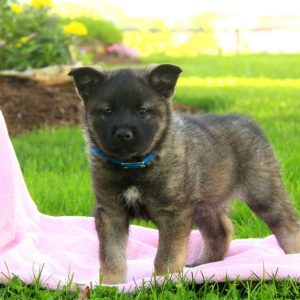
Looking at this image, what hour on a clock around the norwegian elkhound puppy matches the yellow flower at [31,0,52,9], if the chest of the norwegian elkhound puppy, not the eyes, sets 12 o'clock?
The yellow flower is roughly at 4 o'clock from the norwegian elkhound puppy.

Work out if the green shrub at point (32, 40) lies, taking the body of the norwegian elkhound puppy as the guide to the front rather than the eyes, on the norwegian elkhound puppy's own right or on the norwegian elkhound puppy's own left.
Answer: on the norwegian elkhound puppy's own right

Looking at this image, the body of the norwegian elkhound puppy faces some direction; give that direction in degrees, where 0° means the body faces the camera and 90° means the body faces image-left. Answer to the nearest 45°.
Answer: approximately 45°

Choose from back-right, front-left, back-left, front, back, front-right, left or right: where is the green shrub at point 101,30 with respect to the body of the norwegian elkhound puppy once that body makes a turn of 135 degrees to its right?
front

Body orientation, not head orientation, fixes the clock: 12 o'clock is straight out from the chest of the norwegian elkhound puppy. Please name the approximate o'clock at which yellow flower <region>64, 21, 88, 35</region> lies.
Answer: The yellow flower is roughly at 4 o'clock from the norwegian elkhound puppy.

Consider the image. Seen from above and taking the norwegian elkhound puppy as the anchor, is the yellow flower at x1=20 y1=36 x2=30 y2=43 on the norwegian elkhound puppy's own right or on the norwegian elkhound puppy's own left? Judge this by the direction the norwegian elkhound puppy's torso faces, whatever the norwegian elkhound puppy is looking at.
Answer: on the norwegian elkhound puppy's own right
